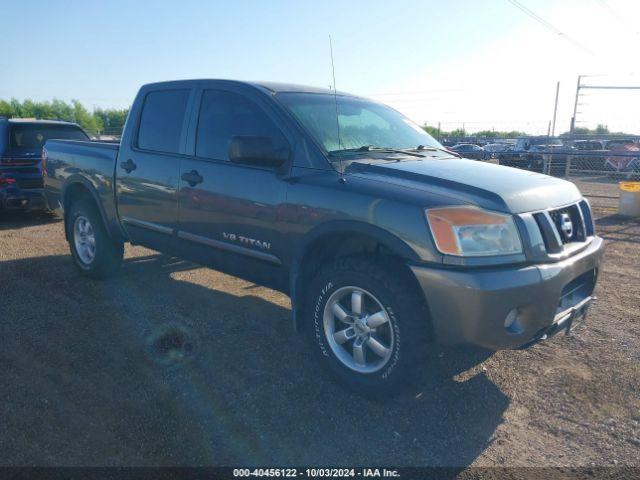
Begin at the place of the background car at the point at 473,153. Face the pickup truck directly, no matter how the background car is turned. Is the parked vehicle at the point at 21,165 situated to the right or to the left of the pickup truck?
right

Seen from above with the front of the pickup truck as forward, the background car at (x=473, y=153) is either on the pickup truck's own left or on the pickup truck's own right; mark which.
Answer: on the pickup truck's own left

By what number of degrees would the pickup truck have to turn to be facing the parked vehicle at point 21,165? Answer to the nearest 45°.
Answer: approximately 180°

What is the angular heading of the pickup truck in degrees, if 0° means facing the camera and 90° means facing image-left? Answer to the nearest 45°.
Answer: approximately 315°
